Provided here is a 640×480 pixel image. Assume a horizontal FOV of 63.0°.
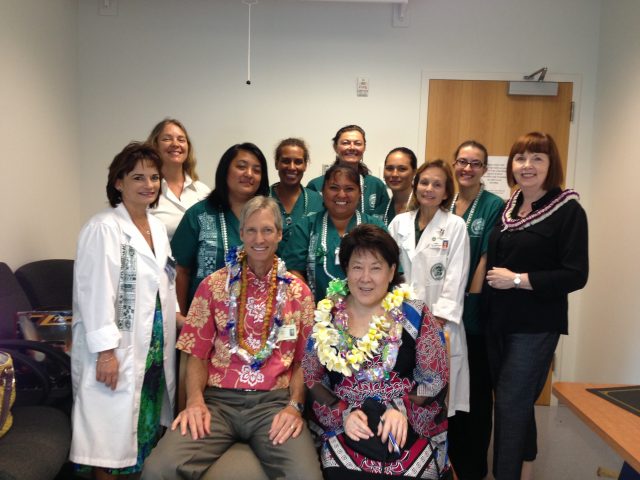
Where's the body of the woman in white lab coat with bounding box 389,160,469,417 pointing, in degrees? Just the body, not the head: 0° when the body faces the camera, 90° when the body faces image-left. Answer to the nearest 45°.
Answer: approximately 45°

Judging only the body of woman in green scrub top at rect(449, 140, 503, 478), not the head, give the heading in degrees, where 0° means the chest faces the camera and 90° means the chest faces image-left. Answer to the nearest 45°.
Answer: approximately 45°

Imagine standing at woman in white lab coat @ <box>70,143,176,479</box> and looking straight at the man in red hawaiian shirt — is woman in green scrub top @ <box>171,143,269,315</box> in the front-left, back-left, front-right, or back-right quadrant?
front-left

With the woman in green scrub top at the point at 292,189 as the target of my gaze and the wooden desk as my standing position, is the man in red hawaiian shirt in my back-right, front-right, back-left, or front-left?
front-left

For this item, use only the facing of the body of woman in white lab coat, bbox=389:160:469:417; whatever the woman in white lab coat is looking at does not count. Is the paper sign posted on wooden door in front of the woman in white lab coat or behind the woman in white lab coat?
behind

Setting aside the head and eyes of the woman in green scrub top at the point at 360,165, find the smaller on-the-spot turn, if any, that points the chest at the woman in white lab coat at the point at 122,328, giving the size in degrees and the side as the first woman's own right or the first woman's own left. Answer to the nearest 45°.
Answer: approximately 45° to the first woman's own right

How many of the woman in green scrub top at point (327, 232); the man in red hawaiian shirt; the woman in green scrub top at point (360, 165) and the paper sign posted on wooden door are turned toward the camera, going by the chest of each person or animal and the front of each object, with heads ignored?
4

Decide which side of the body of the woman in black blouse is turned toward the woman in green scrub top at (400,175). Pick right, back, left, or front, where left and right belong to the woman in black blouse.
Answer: right

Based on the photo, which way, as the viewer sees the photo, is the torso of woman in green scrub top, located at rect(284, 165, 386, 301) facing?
toward the camera

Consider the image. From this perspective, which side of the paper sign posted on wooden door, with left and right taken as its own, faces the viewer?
front

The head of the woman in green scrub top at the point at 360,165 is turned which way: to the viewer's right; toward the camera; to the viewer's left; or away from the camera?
toward the camera

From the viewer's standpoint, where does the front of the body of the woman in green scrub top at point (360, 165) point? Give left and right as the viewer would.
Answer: facing the viewer

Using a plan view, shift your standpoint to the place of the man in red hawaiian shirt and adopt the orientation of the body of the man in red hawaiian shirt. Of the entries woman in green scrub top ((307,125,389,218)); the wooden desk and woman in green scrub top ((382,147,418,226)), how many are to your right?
0

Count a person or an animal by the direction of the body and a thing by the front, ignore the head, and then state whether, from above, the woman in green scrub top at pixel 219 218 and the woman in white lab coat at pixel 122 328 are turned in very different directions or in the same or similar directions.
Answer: same or similar directions

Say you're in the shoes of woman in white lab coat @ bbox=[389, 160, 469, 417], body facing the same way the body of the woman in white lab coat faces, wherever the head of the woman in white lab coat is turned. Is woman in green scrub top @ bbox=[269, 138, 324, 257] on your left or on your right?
on your right

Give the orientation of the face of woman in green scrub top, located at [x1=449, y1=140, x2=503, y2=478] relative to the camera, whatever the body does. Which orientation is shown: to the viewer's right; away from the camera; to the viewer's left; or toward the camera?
toward the camera

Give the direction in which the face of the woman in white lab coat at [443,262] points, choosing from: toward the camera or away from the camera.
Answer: toward the camera

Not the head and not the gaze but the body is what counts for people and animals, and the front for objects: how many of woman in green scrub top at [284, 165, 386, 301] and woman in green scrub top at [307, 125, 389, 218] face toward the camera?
2

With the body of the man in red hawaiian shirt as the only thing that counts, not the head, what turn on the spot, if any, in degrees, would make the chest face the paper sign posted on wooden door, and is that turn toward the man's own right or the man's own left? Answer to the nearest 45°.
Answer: approximately 135° to the man's own left
